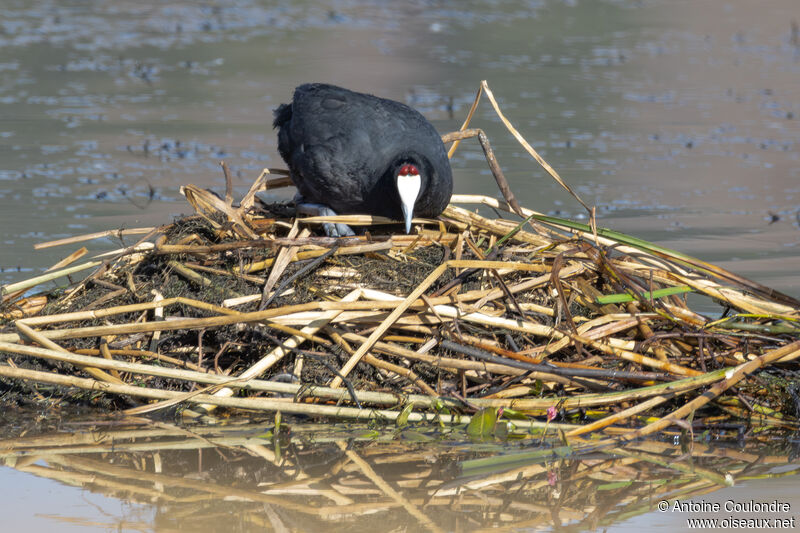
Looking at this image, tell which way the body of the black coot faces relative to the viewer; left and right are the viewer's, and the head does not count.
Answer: facing the viewer and to the right of the viewer
